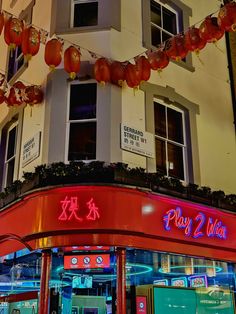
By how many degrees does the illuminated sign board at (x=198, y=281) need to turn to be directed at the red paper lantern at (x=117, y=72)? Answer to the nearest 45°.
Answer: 0° — it already faces it

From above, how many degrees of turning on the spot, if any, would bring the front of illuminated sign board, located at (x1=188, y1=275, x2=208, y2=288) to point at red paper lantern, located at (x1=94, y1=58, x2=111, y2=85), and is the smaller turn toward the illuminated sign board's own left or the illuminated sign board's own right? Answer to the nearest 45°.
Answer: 0° — it already faces it

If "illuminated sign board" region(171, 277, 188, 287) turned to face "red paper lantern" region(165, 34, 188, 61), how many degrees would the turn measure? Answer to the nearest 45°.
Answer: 0° — it already faces it

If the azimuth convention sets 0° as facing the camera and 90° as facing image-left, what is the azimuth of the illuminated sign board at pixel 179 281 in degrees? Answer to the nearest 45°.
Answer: approximately 0°

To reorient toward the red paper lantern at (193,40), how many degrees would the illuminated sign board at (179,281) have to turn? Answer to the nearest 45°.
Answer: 0° — it already faces it

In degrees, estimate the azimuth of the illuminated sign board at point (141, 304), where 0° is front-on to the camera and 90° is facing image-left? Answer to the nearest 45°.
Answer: approximately 0°
